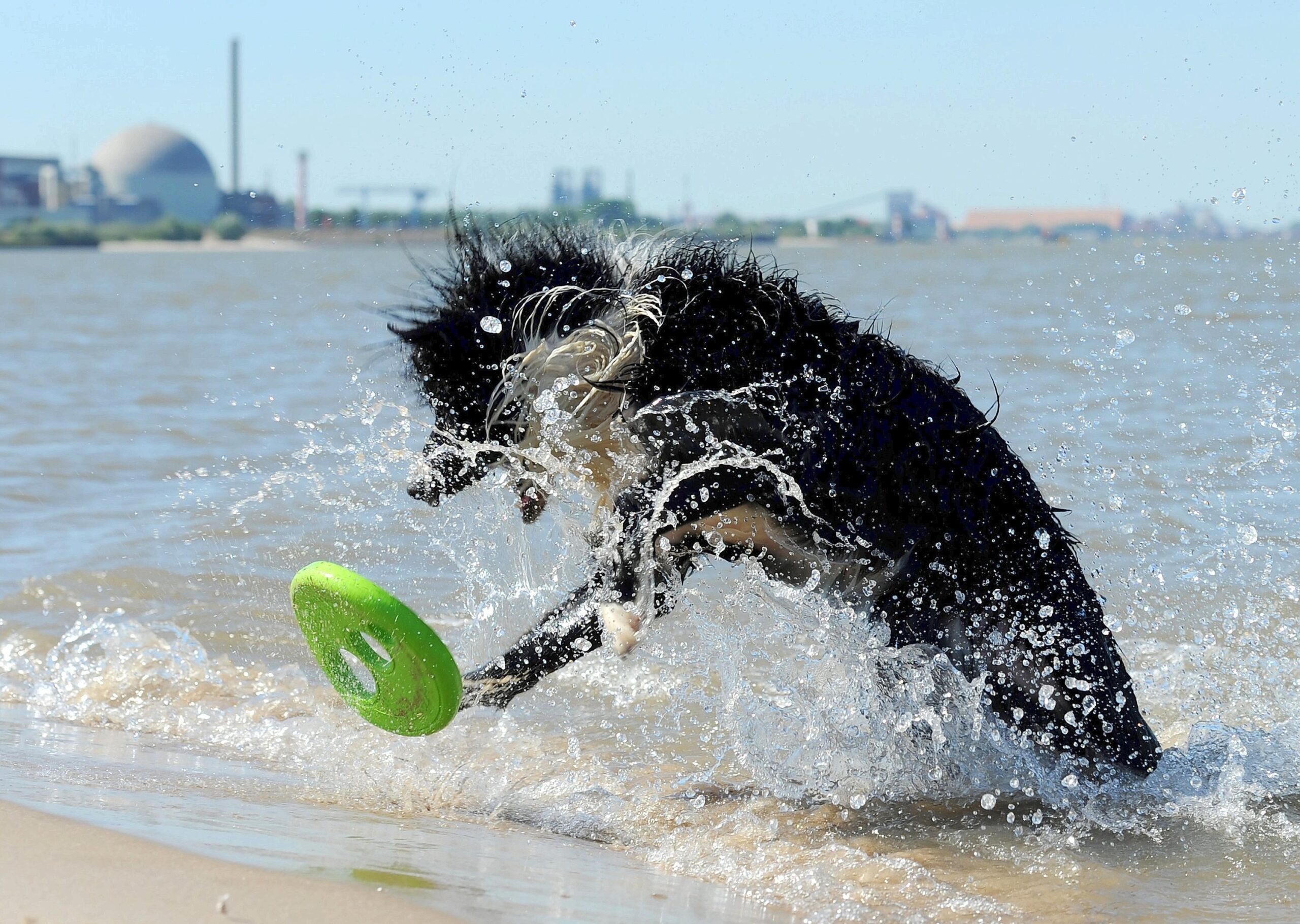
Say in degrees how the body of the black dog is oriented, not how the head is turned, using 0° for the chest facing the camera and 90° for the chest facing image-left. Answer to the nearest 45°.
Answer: approximately 90°

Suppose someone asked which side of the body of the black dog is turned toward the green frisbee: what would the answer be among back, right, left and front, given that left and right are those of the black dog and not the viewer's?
front
